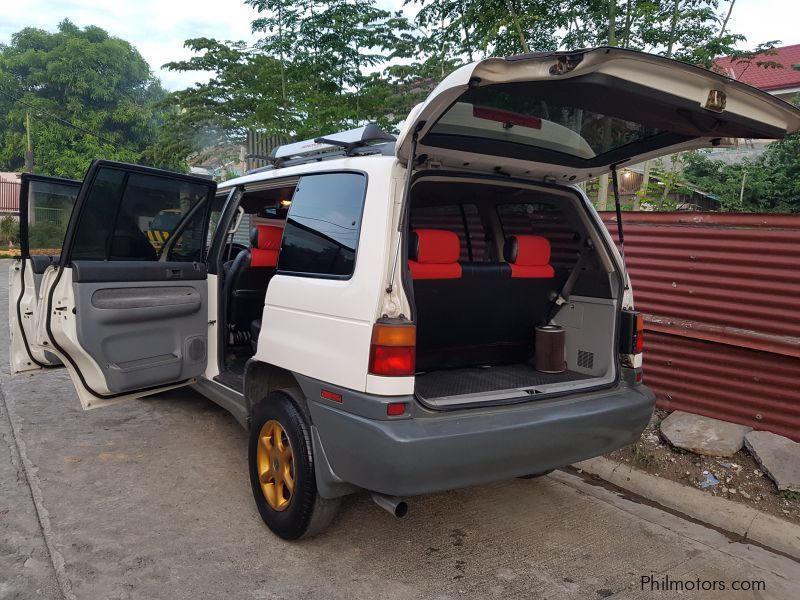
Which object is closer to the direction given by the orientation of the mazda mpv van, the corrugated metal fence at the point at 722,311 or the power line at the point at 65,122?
the power line

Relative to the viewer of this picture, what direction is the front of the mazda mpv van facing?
facing away from the viewer and to the left of the viewer

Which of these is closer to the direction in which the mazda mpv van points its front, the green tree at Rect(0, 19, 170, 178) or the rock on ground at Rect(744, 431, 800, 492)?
the green tree

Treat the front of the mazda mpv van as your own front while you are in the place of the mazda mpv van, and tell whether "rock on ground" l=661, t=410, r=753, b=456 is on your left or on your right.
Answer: on your right

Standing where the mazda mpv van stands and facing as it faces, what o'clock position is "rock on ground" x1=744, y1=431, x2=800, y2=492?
The rock on ground is roughly at 4 o'clock from the mazda mpv van.

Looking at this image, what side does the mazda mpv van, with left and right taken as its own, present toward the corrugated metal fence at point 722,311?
right

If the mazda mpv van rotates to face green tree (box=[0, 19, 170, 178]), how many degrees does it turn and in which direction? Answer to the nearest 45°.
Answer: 0° — it already faces it

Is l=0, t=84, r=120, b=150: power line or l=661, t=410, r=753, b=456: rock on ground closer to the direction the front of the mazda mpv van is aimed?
the power line
